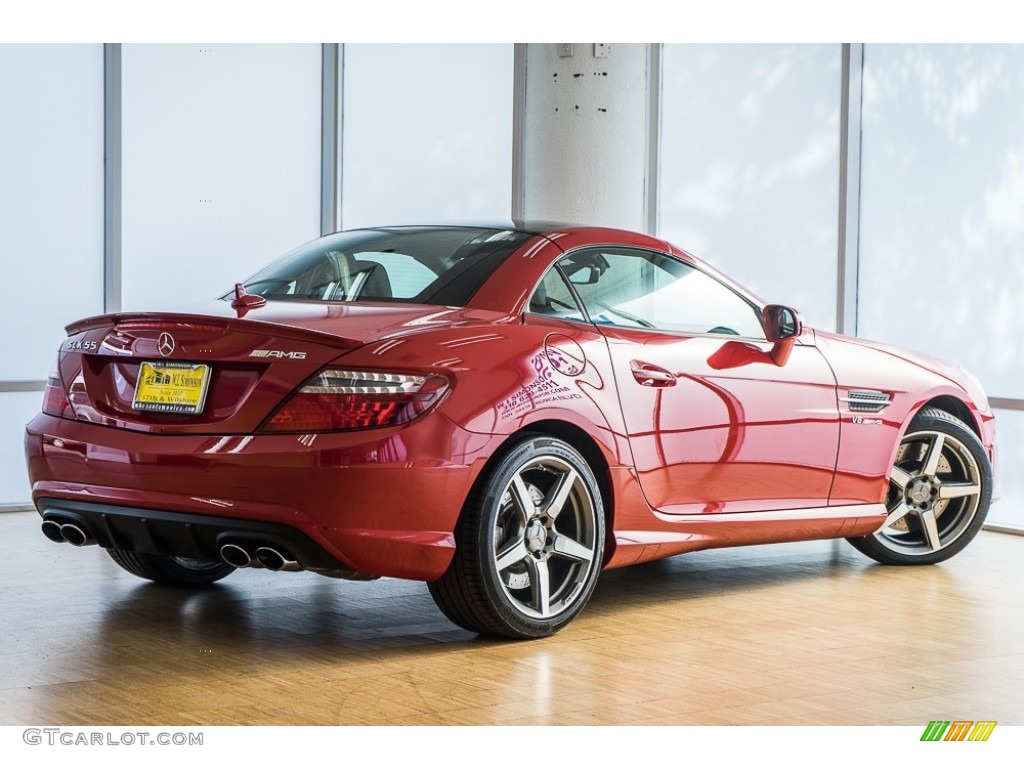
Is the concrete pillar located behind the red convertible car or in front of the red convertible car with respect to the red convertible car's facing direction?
in front

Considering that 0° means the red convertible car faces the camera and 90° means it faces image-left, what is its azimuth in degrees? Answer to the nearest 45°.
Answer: approximately 225°
